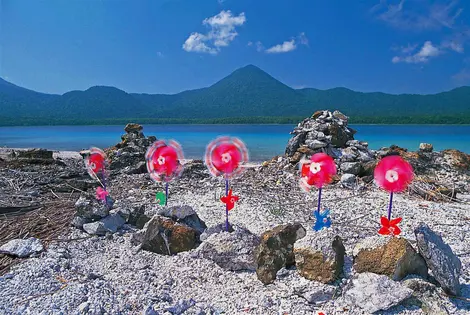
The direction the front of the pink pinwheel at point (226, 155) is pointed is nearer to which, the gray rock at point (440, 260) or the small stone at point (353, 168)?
the gray rock

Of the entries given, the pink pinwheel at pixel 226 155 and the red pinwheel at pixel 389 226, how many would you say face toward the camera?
2

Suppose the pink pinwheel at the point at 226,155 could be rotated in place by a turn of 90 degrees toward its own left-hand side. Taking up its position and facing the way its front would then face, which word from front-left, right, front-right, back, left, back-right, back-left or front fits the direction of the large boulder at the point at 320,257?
front-right

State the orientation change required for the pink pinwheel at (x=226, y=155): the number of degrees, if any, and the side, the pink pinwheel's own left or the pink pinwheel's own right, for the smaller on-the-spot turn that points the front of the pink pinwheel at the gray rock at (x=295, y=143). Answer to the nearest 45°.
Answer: approximately 180°

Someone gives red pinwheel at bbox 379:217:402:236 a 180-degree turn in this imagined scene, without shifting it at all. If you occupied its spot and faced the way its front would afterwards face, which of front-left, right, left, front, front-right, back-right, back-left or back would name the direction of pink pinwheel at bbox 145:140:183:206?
left

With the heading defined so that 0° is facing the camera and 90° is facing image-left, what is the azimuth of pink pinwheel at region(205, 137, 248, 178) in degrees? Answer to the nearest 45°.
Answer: approximately 0°

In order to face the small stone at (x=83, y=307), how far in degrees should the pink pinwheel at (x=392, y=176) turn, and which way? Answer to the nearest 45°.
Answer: approximately 45° to its right

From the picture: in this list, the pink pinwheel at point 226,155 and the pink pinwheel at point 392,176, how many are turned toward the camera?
2

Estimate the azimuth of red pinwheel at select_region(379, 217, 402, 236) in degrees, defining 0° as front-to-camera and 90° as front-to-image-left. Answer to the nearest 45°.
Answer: approximately 0°

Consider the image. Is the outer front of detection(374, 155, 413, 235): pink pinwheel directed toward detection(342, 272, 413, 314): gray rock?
yes

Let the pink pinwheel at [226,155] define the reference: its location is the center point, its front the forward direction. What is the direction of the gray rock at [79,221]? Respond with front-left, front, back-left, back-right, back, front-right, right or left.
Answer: right

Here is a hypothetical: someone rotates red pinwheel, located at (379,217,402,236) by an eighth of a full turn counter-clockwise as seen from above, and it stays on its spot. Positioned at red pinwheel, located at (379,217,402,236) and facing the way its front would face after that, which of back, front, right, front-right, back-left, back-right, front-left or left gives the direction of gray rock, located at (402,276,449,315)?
front

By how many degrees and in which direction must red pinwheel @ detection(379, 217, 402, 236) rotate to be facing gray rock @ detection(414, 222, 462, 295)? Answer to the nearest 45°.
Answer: approximately 45° to its left
